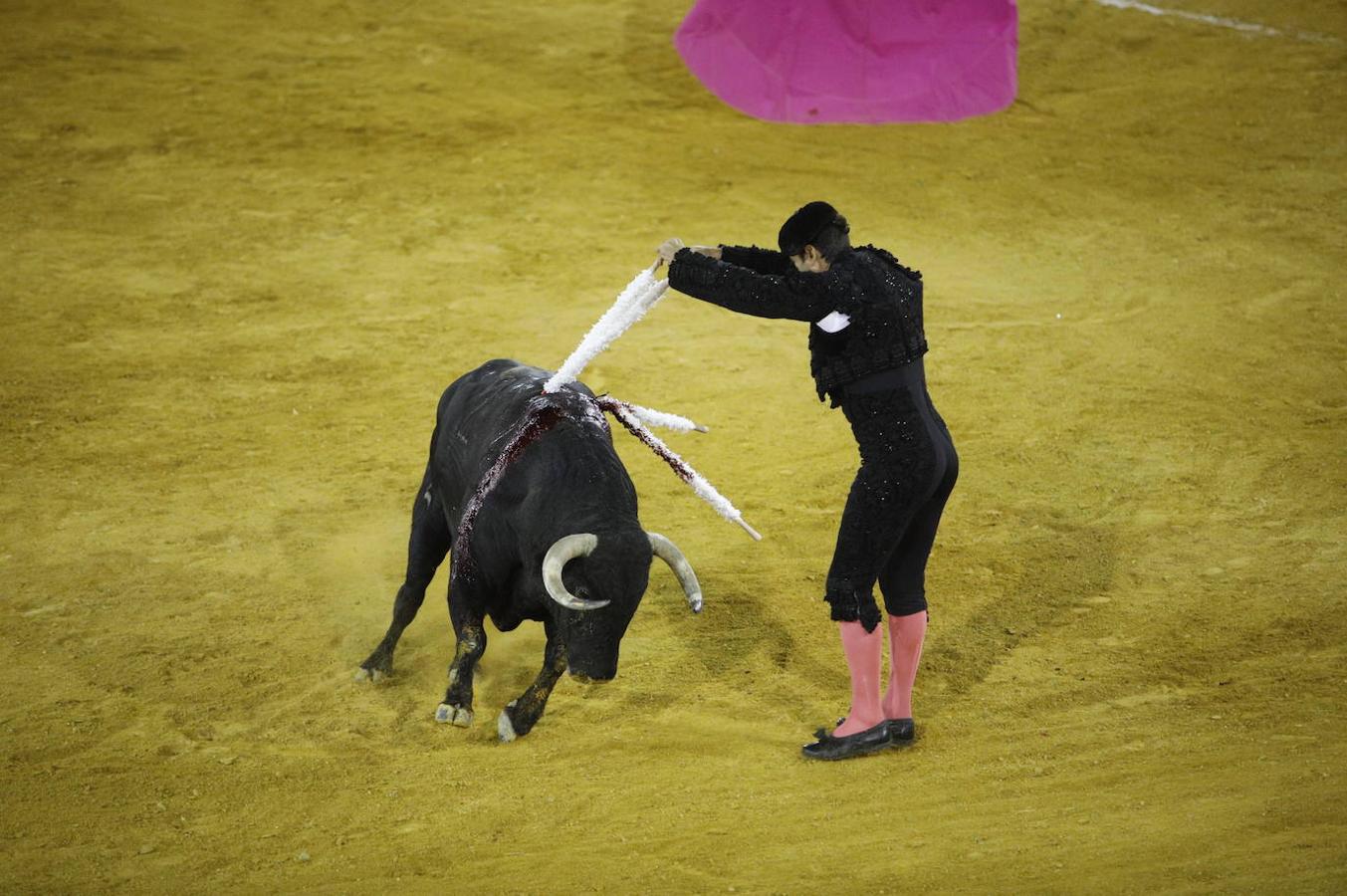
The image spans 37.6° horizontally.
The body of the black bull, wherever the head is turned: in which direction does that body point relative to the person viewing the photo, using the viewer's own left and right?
facing the viewer and to the right of the viewer

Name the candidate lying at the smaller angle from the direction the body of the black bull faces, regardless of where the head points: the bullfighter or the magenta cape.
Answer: the bullfighter

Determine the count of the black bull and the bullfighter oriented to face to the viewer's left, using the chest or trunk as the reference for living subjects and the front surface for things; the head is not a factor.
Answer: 1

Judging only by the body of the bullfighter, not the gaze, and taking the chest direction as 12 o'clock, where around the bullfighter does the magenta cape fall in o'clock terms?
The magenta cape is roughly at 3 o'clock from the bullfighter.

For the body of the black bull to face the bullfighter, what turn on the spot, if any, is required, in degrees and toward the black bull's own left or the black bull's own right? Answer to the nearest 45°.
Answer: approximately 45° to the black bull's own left

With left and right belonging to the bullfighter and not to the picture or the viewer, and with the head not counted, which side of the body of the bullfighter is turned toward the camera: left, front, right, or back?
left
